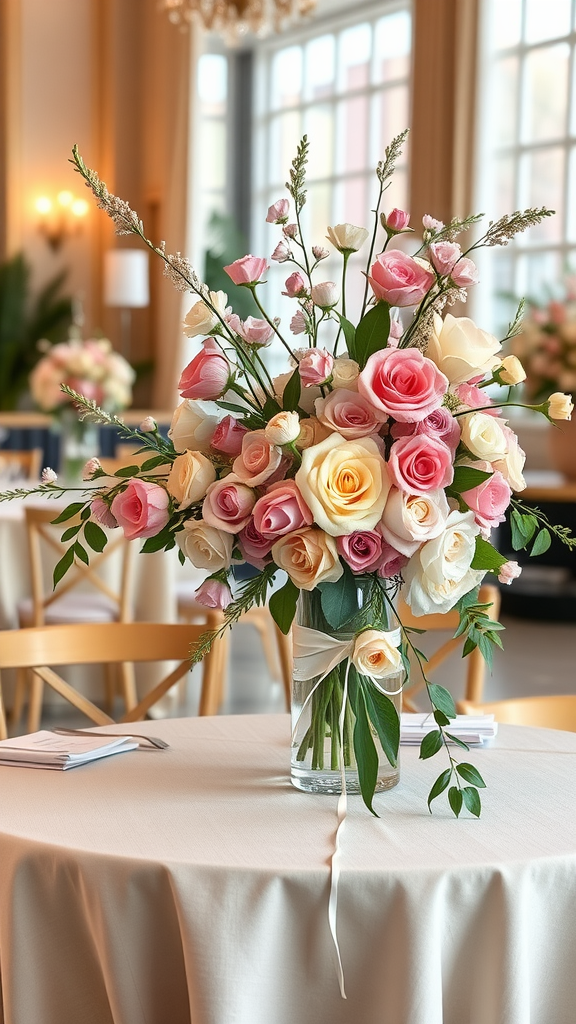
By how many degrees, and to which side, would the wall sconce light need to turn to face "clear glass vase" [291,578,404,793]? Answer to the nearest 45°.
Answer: approximately 45° to its right

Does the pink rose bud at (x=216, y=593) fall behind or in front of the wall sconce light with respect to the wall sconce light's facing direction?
in front

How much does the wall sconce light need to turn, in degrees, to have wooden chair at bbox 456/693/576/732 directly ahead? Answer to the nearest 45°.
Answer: approximately 45° to its right

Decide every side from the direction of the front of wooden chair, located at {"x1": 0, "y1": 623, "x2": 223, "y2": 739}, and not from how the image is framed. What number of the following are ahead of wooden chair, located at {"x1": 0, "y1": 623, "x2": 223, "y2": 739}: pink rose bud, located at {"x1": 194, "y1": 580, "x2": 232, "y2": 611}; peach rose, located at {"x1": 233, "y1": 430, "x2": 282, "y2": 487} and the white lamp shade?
2

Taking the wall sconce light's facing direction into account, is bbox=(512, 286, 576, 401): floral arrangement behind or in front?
in front

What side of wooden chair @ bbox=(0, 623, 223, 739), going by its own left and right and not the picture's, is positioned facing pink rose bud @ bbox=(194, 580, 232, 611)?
front

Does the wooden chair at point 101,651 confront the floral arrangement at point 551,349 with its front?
no

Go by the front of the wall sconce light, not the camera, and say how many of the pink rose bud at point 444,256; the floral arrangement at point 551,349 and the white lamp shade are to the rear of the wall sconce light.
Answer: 0

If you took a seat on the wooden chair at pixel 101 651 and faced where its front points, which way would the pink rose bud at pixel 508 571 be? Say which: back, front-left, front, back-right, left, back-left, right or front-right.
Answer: front-left

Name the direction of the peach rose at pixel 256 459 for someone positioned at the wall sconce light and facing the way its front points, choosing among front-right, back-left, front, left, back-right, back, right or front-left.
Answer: front-right

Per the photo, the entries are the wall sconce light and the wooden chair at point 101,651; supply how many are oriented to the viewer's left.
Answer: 0
